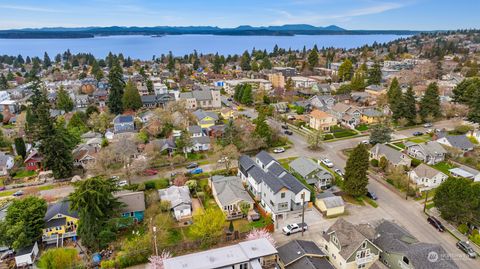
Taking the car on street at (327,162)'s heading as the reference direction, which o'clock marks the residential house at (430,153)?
The residential house is roughly at 10 o'clock from the car on street.

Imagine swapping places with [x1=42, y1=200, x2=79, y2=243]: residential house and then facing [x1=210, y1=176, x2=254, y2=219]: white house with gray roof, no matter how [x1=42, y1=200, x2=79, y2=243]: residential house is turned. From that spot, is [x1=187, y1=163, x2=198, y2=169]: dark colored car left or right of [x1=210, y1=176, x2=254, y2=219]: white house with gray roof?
left

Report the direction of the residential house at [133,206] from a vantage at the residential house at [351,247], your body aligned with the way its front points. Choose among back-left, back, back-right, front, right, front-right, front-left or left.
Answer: back-right

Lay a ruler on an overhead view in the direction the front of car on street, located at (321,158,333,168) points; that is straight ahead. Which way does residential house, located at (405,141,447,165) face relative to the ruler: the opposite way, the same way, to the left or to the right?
to the right

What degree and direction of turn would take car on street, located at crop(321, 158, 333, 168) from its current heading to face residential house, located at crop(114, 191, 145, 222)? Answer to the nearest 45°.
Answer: approximately 90° to its right

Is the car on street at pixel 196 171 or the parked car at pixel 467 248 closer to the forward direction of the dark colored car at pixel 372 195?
the parked car

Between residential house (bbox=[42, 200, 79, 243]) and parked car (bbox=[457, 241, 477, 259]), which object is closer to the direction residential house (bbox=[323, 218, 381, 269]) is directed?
the parked car

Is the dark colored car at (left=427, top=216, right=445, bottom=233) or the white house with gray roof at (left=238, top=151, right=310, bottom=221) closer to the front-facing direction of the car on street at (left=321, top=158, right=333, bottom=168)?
the dark colored car

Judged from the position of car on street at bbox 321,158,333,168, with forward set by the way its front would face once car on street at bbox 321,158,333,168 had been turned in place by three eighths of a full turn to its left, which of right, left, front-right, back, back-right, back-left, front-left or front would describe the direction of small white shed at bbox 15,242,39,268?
back-left
